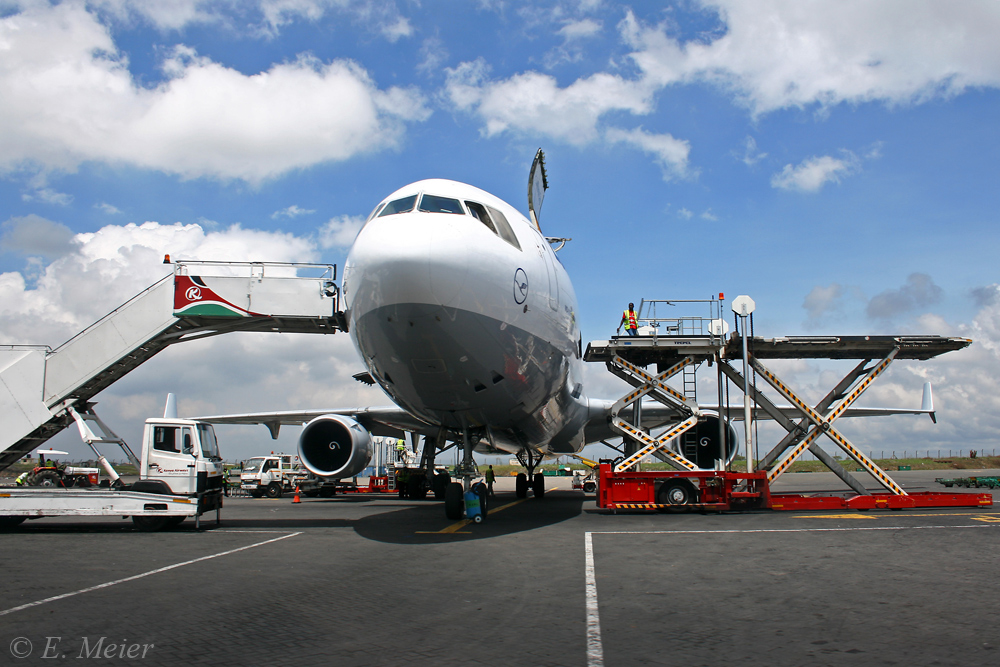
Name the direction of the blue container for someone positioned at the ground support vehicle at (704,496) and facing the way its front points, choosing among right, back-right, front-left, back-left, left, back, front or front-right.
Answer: front-left

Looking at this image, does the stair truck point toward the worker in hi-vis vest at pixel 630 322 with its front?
yes

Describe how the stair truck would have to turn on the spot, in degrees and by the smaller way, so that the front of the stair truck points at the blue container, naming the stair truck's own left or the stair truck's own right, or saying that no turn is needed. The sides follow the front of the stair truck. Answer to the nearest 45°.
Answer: approximately 45° to the stair truck's own right

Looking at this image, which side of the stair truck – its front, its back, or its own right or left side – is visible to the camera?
right

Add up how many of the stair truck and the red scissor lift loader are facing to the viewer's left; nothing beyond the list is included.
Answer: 1

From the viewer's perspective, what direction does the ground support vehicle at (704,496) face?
to the viewer's left

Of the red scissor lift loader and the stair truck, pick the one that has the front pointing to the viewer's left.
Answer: the red scissor lift loader

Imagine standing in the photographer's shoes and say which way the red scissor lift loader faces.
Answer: facing to the left of the viewer

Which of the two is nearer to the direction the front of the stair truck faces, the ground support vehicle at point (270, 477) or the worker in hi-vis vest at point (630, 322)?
the worker in hi-vis vest

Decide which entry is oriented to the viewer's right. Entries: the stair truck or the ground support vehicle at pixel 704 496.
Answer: the stair truck
